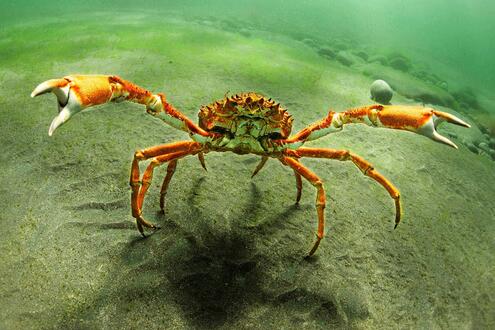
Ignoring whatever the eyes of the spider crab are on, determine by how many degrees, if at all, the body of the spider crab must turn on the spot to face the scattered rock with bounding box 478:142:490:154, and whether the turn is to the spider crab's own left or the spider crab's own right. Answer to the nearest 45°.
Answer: approximately 135° to the spider crab's own left

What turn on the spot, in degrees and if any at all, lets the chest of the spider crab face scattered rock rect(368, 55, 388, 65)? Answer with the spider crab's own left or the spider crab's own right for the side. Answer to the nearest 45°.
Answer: approximately 180°

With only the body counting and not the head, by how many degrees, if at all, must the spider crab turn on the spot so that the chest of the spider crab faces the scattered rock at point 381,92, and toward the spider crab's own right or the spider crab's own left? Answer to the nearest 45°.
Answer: approximately 135° to the spider crab's own left

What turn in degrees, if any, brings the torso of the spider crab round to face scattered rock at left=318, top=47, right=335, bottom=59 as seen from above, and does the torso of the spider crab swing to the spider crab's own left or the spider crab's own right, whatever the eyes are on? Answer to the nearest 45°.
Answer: approximately 180°

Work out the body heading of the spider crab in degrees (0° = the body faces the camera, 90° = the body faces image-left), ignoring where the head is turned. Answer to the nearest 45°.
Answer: approximately 0°

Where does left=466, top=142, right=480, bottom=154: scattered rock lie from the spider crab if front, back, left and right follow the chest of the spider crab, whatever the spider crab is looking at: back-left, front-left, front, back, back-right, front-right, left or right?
back-left
